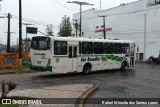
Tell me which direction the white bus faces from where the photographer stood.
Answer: facing away from the viewer and to the right of the viewer
